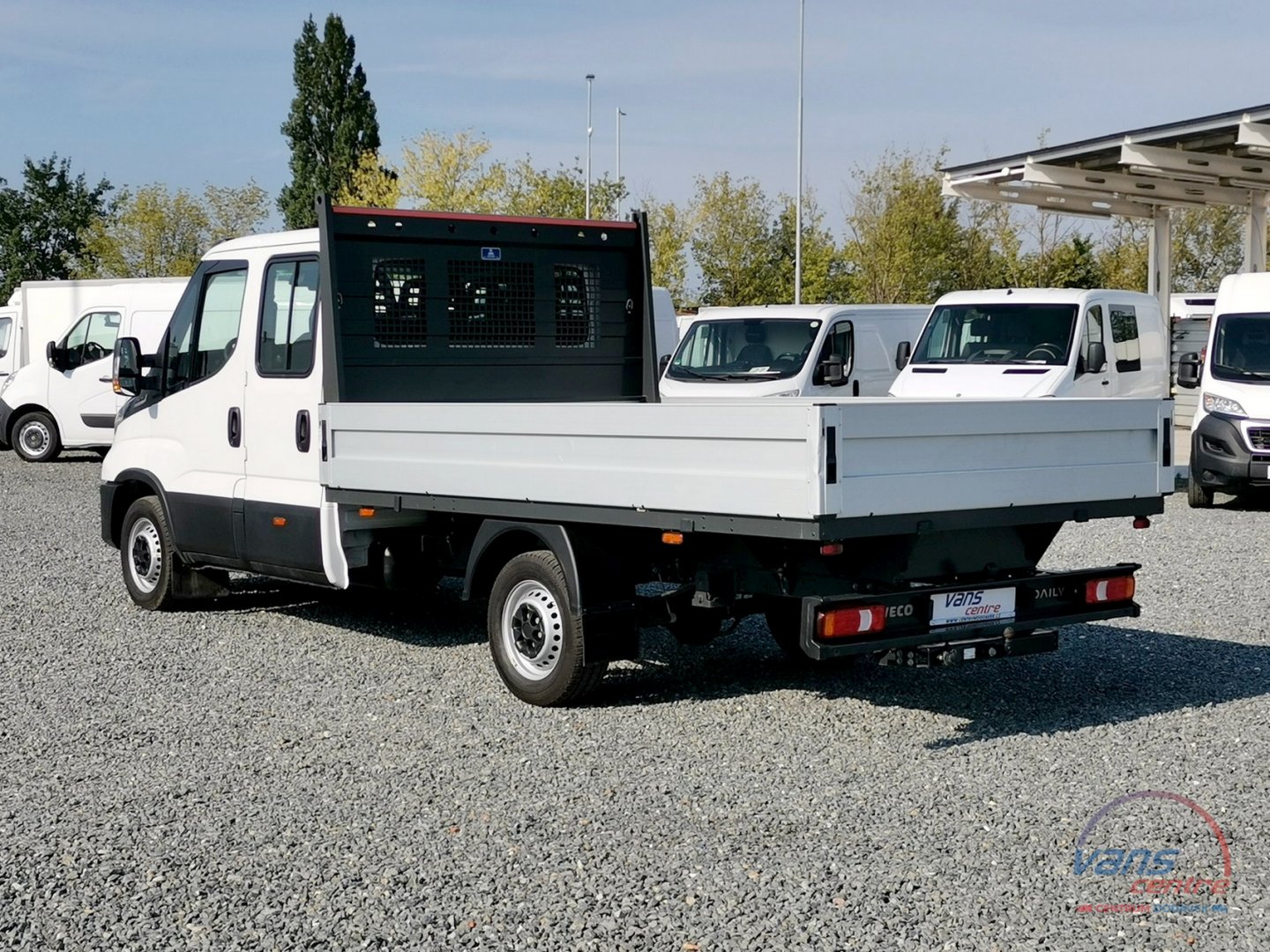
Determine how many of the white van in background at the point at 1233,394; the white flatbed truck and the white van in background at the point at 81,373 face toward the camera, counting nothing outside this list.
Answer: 1

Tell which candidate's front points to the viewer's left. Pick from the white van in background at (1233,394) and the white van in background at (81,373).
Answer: the white van in background at (81,373)

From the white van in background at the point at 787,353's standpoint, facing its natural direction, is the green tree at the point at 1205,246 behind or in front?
behind

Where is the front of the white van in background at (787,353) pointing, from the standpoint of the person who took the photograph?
facing the viewer and to the left of the viewer

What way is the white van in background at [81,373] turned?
to the viewer's left

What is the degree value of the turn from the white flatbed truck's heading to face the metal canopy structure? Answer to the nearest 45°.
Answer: approximately 90° to its right

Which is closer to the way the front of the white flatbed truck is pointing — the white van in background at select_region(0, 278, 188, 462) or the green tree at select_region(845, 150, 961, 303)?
the white van in background

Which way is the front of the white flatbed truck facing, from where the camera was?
facing away from the viewer and to the left of the viewer

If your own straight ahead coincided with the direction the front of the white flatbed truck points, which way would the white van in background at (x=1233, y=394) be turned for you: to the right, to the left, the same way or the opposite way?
to the left

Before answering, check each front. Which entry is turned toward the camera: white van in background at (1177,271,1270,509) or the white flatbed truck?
the white van in background

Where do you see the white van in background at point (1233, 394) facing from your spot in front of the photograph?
facing the viewer

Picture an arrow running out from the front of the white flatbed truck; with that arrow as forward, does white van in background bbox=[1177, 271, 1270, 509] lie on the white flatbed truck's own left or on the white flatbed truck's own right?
on the white flatbed truck's own right

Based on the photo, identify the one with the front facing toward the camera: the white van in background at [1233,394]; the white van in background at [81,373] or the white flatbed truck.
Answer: the white van in background at [1233,394]

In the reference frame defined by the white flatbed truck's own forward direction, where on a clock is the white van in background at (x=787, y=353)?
The white van in background is roughly at 2 o'clock from the white flatbed truck.

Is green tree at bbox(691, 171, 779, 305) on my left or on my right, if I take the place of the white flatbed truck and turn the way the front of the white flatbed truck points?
on my right

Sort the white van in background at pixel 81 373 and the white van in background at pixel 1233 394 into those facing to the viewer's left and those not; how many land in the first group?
1
